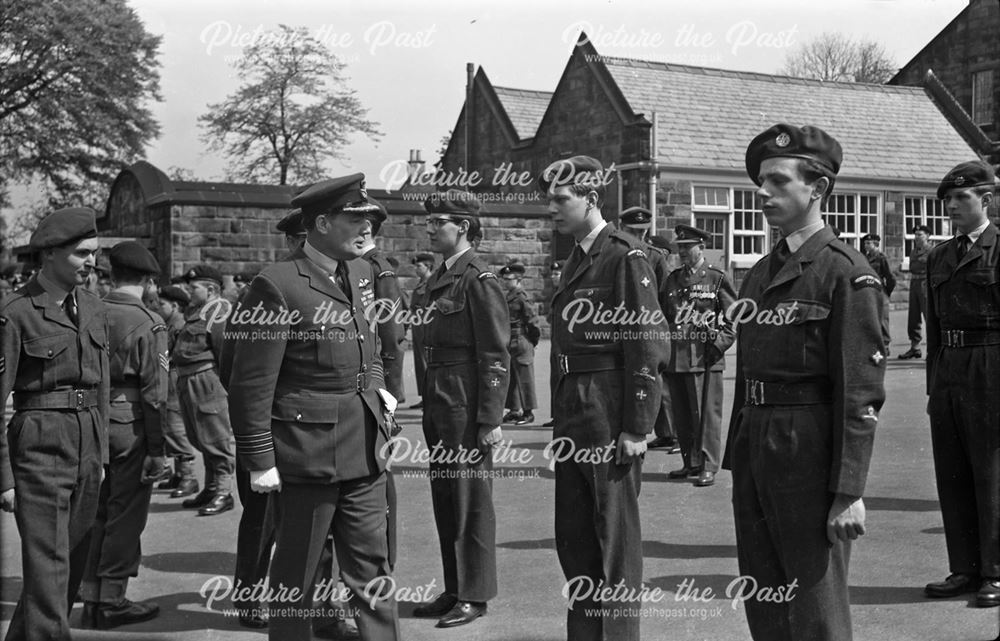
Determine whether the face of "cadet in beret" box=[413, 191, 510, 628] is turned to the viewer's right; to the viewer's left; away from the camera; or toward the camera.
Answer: to the viewer's left

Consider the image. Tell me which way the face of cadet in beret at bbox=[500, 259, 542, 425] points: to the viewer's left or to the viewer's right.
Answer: to the viewer's left

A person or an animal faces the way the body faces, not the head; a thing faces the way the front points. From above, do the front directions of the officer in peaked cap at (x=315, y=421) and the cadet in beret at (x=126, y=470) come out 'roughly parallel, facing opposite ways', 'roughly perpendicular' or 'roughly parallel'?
roughly perpendicular

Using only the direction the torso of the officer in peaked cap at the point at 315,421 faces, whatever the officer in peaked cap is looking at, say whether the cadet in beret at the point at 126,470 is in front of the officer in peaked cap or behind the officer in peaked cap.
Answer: behind

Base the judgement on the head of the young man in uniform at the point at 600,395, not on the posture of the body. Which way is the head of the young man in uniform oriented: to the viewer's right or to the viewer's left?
to the viewer's left
